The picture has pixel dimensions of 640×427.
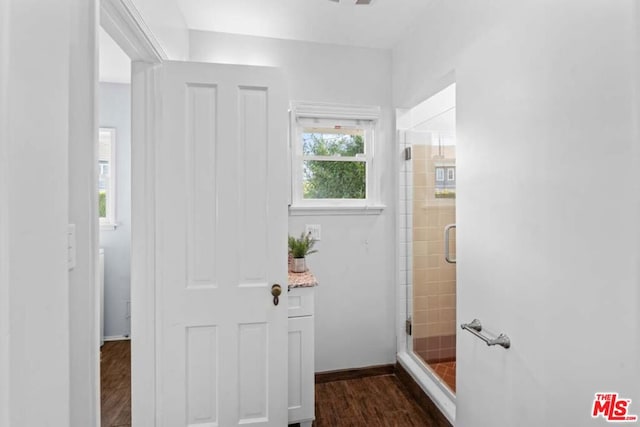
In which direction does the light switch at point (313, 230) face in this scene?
toward the camera

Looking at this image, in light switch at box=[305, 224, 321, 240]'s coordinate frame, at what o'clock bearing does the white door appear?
The white door is roughly at 1 o'clock from the light switch.

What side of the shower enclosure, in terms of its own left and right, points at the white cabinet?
front

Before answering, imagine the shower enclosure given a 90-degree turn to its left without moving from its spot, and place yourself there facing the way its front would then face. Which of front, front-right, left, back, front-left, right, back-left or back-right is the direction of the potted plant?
right

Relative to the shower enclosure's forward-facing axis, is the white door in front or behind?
in front

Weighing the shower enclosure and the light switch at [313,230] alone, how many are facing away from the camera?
0

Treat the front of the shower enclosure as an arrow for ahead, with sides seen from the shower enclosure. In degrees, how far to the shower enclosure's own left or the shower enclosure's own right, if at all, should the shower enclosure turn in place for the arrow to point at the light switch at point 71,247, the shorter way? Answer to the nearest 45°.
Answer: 0° — it already faces it

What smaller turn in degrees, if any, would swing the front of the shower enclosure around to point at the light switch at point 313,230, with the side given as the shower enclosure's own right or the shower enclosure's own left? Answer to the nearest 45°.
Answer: approximately 45° to the shower enclosure's own right

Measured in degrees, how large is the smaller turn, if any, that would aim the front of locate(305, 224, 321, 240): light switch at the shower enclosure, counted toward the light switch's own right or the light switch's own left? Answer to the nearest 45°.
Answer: approximately 90° to the light switch's own left

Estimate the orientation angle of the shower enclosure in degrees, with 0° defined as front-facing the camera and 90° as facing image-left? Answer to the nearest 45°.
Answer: approximately 45°

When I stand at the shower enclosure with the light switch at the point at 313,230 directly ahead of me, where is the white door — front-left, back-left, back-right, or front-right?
front-left

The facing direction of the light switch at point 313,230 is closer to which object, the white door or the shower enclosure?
the white door
